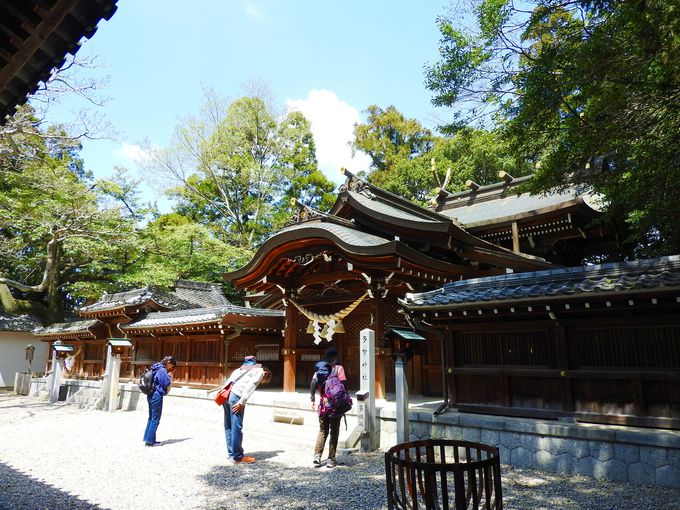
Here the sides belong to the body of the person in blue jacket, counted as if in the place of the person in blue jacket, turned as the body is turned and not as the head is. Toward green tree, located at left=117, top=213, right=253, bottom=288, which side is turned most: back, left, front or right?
left

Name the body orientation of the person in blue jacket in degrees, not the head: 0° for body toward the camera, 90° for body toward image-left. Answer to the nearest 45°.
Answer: approximately 270°

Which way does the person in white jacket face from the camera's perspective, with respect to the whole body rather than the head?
to the viewer's right

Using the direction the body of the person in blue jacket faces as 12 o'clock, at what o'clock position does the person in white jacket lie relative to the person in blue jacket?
The person in white jacket is roughly at 2 o'clock from the person in blue jacket.
